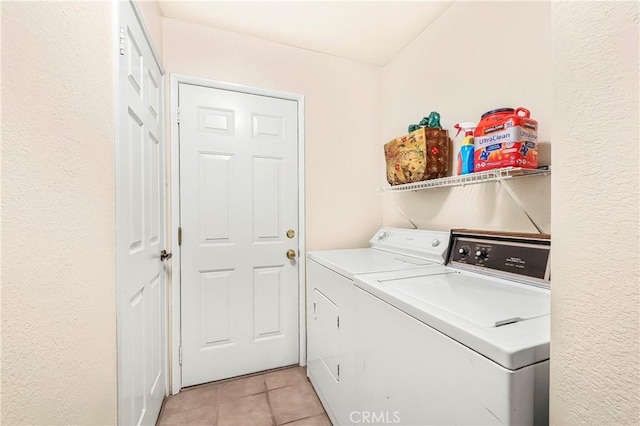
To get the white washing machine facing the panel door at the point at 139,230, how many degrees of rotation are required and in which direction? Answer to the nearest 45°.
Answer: approximately 45° to its right

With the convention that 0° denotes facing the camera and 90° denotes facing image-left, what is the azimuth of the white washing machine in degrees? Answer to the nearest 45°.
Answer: approximately 45°

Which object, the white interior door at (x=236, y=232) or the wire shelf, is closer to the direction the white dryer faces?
the white interior door
